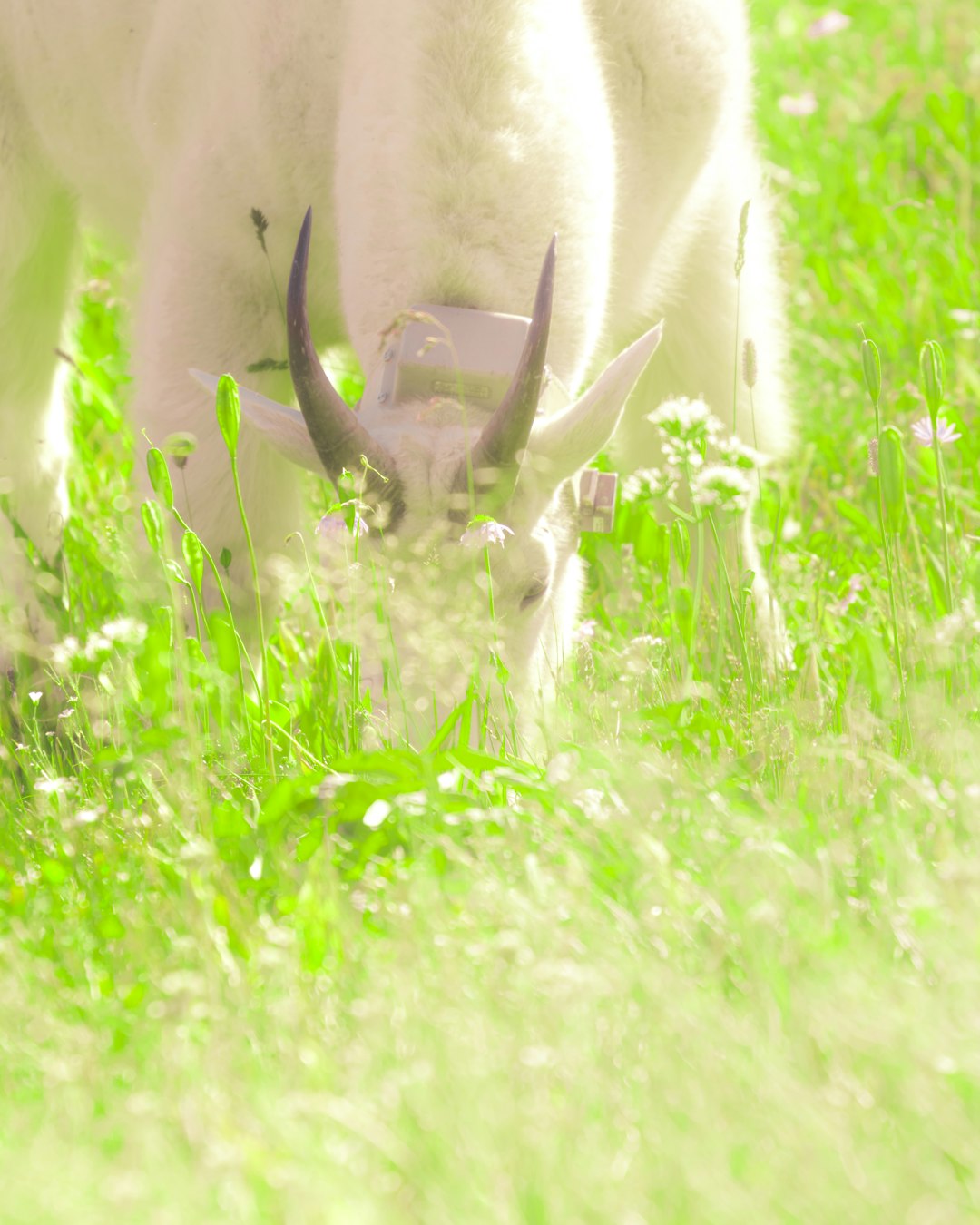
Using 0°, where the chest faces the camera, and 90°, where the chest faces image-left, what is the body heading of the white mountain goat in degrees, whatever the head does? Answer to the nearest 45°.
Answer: approximately 315°

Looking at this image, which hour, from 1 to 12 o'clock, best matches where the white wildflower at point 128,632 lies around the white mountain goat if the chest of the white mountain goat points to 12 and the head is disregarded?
The white wildflower is roughly at 2 o'clock from the white mountain goat.
